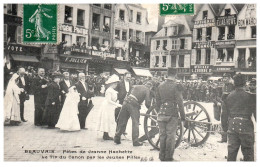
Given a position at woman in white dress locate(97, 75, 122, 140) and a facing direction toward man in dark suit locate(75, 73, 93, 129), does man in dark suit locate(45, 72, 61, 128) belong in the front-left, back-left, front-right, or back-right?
front-left

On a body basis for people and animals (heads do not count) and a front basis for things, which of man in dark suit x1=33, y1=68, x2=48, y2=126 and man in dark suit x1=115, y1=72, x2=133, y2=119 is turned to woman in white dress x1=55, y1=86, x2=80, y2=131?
man in dark suit x1=33, y1=68, x2=48, y2=126

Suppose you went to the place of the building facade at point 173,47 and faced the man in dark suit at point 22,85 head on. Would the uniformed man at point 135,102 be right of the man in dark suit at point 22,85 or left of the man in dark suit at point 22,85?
left

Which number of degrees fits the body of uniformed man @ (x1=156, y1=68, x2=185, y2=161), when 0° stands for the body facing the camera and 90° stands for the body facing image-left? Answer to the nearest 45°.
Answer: approximately 180°

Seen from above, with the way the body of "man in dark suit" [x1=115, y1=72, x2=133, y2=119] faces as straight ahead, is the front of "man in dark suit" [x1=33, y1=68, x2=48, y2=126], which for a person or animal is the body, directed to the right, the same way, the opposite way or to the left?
the same way
